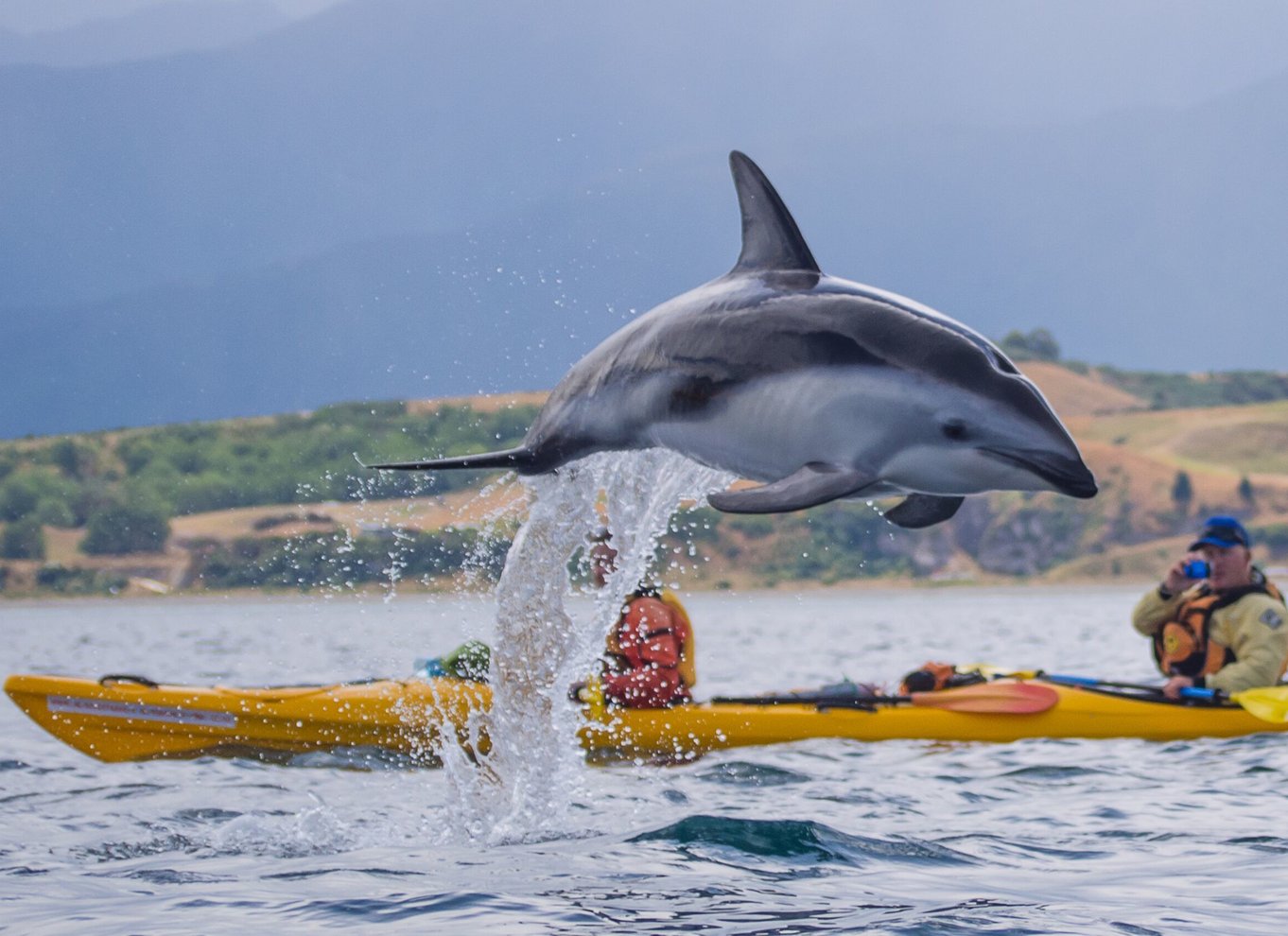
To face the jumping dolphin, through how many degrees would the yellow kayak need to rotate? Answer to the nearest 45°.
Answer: approximately 90° to its left

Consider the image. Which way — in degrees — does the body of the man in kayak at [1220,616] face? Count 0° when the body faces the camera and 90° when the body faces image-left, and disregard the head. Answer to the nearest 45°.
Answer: approximately 45°

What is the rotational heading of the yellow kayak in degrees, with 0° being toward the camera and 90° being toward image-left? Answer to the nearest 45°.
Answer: approximately 90°
